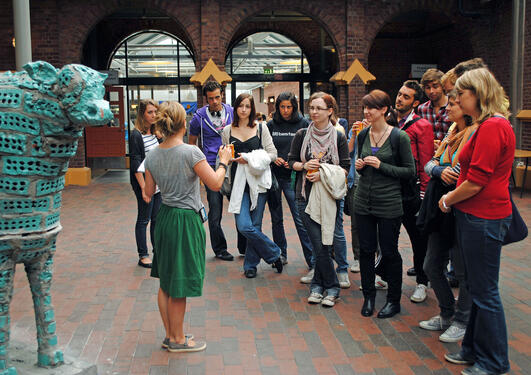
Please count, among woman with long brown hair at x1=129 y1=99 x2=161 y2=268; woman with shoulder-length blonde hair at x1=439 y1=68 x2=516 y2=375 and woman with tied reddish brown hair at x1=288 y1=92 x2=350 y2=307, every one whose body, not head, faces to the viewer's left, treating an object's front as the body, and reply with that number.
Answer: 1

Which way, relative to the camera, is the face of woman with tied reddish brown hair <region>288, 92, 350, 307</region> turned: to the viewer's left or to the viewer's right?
to the viewer's left

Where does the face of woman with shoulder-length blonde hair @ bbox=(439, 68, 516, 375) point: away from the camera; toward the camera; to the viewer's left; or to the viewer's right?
to the viewer's left

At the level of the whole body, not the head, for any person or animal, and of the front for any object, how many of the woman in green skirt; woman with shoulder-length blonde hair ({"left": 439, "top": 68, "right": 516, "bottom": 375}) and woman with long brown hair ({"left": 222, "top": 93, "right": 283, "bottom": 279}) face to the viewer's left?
1

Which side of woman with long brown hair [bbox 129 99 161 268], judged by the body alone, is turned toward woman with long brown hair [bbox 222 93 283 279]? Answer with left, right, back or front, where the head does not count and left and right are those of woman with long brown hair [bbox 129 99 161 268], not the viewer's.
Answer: front

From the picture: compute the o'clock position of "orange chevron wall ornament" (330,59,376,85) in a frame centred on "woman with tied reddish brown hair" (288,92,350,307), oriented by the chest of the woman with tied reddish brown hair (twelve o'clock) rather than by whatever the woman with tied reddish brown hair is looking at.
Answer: The orange chevron wall ornament is roughly at 6 o'clock from the woman with tied reddish brown hair.

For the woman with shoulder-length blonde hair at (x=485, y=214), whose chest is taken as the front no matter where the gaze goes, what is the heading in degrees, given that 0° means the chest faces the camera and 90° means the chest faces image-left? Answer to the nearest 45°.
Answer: approximately 90°

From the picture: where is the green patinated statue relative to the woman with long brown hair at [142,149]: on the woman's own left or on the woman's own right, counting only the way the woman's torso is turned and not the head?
on the woman's own right

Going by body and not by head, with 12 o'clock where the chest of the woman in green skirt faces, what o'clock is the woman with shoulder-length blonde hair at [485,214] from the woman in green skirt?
The woman with shoulder-length blonde hair is roughly at 2 o'clock from the woman in green skirt.

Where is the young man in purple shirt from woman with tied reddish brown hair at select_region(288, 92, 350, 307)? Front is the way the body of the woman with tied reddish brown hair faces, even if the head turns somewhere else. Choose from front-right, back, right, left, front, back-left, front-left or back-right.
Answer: back-right

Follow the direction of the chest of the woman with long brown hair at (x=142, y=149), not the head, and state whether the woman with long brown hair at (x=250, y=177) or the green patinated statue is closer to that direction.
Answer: the woman with long brown hair

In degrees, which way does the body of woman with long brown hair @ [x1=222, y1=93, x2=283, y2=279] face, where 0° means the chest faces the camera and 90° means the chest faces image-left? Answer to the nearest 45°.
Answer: approximately 0°

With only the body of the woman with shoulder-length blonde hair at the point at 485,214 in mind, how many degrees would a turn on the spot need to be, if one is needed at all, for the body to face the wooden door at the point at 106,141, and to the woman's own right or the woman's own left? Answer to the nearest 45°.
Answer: approximately 45° to the woman's own right

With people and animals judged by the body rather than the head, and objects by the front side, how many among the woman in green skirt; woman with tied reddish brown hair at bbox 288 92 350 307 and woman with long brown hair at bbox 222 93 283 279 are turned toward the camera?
2
